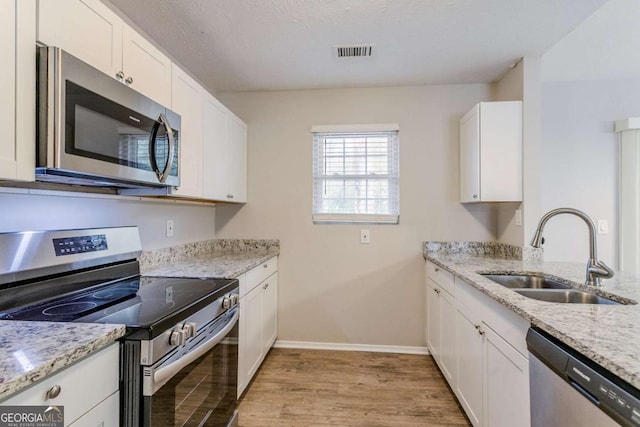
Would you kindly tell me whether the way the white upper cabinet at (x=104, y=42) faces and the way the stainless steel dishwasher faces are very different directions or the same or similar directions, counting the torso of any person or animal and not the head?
very different directions

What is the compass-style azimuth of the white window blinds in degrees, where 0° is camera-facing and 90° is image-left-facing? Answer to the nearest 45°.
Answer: approximately 0°

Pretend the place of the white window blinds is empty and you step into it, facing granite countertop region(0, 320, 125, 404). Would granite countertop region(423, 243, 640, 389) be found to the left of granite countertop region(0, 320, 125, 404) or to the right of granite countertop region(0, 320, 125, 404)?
left

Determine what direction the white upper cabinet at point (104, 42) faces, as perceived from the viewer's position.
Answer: facing the viewer and to the right of the viewer

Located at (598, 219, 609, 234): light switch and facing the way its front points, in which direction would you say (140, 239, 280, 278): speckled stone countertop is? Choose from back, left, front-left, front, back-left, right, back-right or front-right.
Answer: front-right

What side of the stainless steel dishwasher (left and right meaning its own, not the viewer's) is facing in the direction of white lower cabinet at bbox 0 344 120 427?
front

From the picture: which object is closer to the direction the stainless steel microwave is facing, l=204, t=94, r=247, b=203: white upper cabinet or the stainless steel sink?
the stainless steel sink

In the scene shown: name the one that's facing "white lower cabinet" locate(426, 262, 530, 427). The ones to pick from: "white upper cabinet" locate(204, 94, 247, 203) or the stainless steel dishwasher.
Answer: the white upper cabinet

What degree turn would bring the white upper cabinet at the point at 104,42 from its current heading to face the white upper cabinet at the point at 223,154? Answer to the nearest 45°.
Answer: approximately 90° to its left
